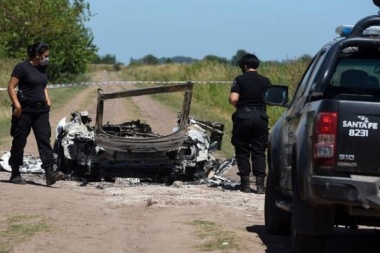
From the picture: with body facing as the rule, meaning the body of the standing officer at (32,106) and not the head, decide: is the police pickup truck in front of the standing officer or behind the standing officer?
in front

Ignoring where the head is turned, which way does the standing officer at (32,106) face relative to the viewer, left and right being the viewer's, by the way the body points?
facing the viewer and to the right of the viewer

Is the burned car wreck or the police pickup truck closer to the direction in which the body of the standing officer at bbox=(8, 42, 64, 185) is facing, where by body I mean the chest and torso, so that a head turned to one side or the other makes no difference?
the police pickup truck

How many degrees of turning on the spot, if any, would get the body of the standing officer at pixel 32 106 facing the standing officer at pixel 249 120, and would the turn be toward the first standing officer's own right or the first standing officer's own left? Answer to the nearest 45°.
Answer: approximately 45° to the first standing officer's own left
